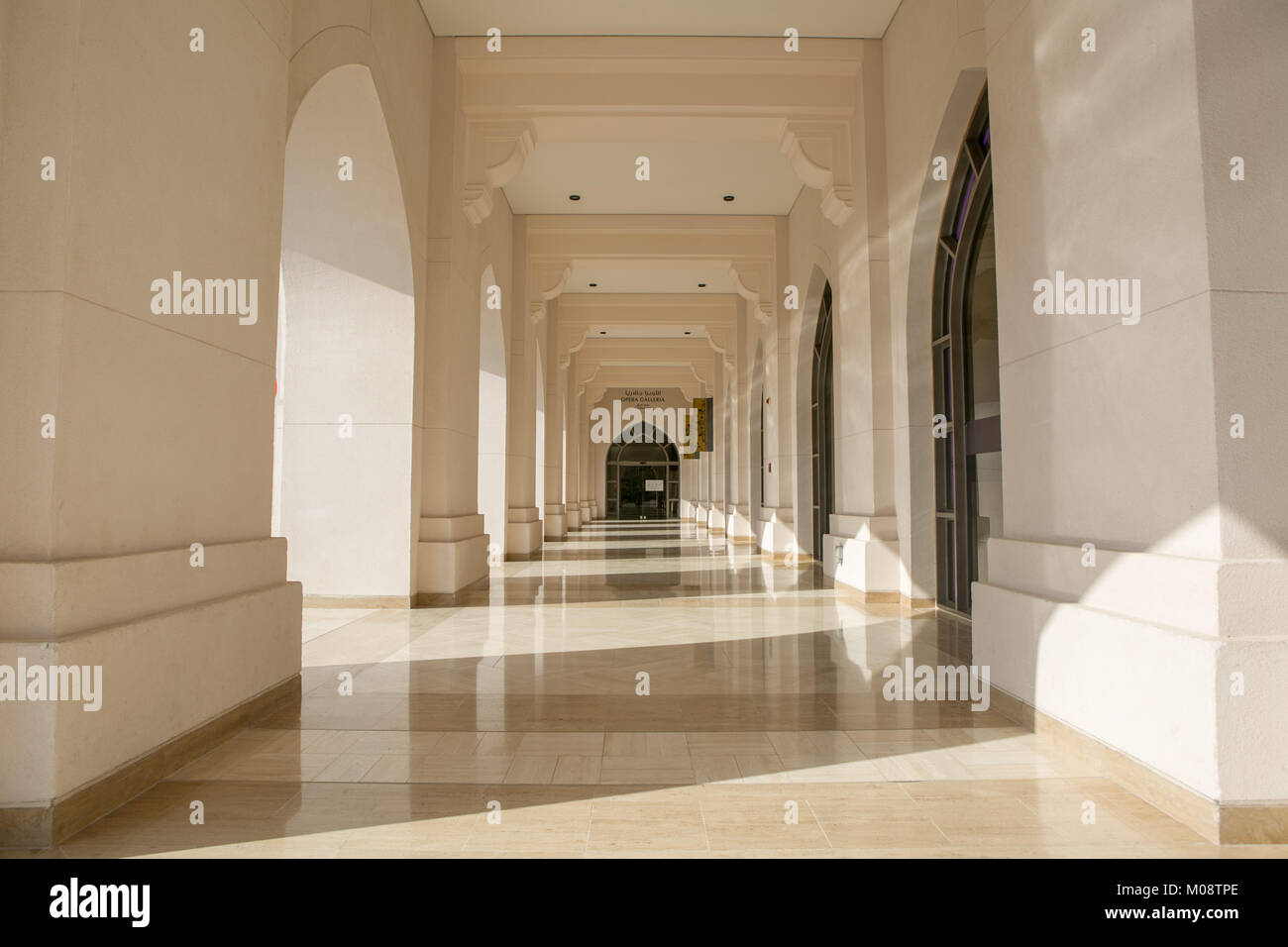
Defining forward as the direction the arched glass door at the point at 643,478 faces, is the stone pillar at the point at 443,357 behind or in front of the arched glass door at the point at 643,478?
in front

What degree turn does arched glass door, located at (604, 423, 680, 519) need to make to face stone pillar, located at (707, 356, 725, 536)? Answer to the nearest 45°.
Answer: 0° — it already faces it

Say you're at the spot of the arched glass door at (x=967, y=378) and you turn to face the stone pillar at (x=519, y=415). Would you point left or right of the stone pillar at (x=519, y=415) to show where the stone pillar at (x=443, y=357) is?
left

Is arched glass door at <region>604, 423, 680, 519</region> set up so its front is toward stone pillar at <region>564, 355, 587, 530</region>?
yes

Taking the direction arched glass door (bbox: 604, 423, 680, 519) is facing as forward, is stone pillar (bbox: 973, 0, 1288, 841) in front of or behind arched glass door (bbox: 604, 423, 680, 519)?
in front

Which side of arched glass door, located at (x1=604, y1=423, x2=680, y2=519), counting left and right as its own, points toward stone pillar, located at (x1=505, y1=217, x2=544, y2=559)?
front

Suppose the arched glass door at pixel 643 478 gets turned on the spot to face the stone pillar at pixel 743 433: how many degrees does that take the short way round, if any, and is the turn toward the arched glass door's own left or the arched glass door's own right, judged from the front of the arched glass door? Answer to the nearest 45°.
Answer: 0° — it already faces it

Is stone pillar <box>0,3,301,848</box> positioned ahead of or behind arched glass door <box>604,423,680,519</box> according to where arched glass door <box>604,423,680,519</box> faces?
ahead

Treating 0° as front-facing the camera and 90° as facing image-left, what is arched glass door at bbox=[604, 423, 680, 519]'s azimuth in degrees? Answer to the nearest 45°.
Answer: approximately 0°
